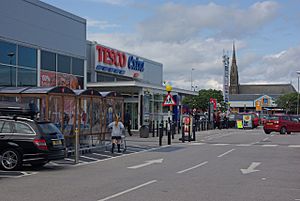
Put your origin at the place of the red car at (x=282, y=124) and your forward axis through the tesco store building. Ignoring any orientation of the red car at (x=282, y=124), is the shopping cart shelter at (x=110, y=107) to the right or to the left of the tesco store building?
left

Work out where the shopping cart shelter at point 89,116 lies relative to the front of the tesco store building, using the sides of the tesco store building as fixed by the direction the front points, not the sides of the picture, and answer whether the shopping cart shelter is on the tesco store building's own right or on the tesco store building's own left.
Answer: on the tesco store building's own right

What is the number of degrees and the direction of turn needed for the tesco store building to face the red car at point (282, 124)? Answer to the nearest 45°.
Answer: approximately 45° to its left

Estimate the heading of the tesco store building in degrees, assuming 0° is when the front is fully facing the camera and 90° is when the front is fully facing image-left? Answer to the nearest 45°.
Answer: approximately 315°
